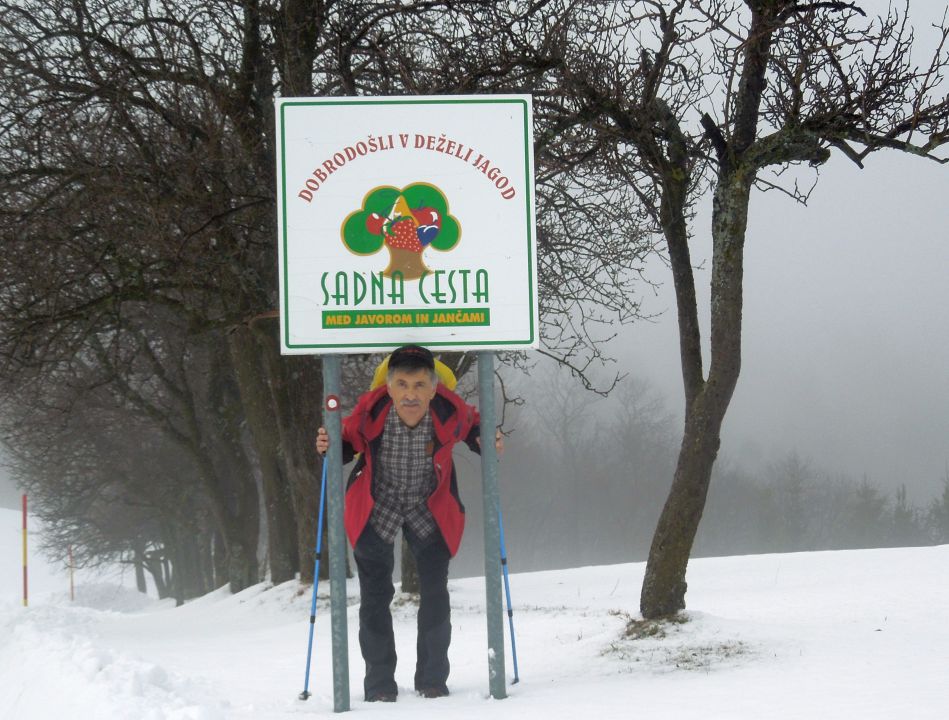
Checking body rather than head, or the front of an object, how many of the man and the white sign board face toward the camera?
2

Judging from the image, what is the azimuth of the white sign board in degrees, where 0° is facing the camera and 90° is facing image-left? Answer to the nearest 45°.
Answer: approximately 0°

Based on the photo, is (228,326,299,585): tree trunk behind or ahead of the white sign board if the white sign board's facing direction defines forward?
behind

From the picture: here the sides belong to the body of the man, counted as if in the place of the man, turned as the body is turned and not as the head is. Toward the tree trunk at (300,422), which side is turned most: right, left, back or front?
back

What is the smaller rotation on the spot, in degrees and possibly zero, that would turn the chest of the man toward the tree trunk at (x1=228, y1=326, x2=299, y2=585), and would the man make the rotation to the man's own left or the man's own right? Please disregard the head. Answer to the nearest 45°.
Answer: approximately 180°

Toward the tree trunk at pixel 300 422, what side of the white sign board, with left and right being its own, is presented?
back

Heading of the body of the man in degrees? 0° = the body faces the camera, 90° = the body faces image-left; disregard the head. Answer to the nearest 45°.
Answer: approximately 0°
